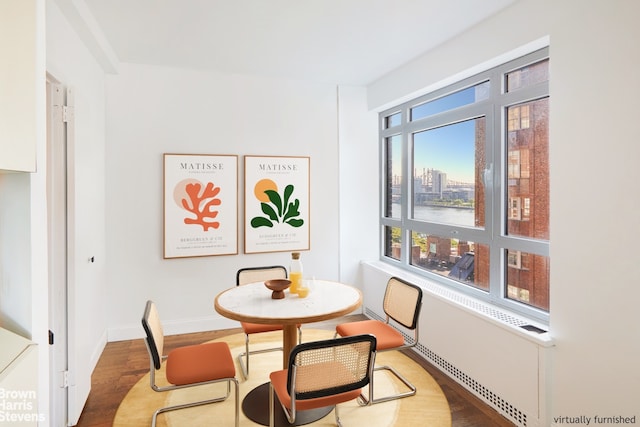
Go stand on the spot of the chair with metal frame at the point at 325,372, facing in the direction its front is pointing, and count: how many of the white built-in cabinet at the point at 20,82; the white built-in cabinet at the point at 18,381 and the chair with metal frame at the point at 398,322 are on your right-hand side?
1

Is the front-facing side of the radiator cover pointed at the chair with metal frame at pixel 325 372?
yes

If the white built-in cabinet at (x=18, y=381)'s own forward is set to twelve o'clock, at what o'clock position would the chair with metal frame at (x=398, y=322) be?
The chair with metal frame is roughly at 10 o'clock from the white built-in cabinet.

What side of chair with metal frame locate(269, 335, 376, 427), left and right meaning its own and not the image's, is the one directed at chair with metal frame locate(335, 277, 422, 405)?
right

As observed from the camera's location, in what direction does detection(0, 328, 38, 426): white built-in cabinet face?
facing the viewer and to the right of the viewer

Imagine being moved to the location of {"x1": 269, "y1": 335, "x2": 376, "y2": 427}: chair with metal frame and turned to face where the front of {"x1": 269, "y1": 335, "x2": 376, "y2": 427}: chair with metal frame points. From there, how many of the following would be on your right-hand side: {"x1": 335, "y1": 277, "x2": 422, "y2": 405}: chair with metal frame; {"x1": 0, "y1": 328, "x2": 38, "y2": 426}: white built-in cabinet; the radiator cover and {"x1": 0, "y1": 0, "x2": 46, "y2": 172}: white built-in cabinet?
2

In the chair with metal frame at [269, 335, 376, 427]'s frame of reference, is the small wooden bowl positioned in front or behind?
in front

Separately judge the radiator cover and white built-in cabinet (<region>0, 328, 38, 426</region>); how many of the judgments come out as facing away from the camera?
0

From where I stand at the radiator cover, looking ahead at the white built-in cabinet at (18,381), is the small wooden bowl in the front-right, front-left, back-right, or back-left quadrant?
front-right

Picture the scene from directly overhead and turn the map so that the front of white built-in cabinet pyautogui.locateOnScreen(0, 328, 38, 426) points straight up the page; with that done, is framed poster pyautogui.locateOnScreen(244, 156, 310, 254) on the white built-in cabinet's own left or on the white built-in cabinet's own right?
on the white built-in cabinet's own left

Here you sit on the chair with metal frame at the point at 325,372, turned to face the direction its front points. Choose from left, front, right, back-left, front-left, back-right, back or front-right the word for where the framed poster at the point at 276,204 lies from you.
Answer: front-right

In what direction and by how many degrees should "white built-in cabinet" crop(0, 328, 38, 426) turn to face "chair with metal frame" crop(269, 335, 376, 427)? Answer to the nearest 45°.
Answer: approximately 45° to its left

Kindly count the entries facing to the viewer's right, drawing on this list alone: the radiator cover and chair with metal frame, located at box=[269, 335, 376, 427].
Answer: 0

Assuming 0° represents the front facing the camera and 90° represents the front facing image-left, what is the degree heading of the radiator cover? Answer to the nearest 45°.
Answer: approximately 45°

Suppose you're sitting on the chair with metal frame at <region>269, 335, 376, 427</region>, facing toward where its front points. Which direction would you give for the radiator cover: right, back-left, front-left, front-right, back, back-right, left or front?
right

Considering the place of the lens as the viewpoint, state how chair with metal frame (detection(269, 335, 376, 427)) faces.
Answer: facing away from the viewer and to the left of the viewer

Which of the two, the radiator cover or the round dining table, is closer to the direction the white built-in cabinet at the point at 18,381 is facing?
the radiator cover

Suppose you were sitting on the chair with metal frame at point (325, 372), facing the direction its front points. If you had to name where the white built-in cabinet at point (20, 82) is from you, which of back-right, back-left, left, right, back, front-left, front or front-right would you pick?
left

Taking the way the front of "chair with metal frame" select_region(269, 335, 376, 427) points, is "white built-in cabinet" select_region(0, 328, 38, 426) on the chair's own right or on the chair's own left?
on the chair's own left

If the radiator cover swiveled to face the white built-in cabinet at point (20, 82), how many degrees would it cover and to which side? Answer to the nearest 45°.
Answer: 0° — it already faces it
